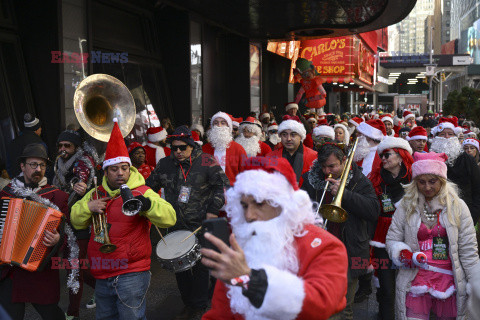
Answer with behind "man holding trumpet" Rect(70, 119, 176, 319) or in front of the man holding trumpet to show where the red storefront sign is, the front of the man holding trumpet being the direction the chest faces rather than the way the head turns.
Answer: behind

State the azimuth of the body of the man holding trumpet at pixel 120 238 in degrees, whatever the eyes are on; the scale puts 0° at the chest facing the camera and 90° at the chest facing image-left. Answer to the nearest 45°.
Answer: approximately 0°
